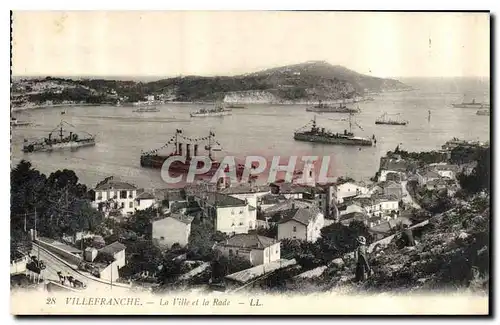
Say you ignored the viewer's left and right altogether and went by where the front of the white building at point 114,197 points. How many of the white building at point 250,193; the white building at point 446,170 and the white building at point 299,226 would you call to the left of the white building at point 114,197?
3

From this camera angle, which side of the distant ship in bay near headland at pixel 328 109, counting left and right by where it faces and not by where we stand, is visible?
left

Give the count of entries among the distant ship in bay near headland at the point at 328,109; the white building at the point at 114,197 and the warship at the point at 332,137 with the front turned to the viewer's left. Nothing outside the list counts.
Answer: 2

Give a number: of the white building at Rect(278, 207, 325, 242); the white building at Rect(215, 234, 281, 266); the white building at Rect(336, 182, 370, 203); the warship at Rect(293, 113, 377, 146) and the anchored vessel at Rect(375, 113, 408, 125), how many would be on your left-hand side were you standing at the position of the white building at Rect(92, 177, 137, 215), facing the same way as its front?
5

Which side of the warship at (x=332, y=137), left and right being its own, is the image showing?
left

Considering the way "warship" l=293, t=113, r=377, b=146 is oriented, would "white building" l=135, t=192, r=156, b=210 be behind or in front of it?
in front

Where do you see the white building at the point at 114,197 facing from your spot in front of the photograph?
facing the viewer

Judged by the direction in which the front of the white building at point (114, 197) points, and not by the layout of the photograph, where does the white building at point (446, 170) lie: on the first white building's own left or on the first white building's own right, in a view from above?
on the first white building's own left
